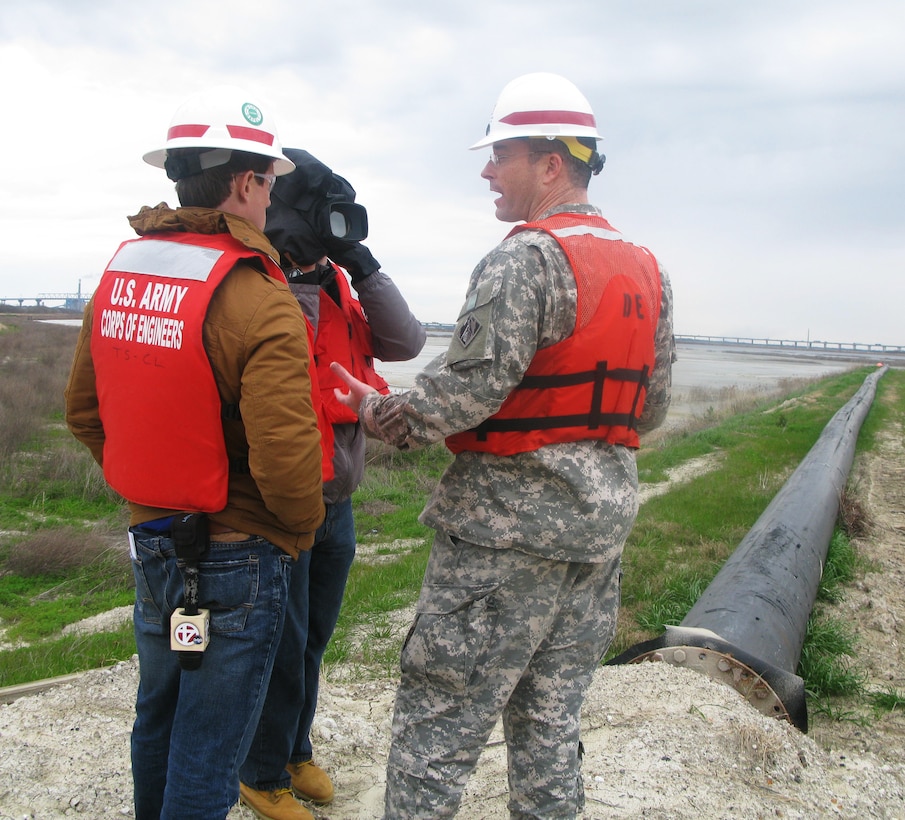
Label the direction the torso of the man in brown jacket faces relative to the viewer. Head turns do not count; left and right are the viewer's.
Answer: facing away from the viewer and to the right of the viewer

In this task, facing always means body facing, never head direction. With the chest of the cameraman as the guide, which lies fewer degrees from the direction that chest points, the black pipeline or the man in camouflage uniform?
the man in camouflage uniform

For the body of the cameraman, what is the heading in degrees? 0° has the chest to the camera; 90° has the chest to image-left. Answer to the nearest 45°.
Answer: approximately 315°

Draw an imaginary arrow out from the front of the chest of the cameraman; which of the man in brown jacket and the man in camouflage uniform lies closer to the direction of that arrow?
the man in camouflage uniform

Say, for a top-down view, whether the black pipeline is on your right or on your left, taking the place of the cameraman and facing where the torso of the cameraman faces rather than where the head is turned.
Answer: on your left

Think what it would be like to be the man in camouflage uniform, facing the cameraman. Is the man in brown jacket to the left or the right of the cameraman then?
left

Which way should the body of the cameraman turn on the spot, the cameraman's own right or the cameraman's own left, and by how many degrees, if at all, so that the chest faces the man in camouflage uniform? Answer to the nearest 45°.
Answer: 0° — they already face them

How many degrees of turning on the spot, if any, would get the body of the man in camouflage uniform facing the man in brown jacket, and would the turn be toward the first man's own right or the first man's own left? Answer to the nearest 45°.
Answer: approximately 45° to the first man's own left

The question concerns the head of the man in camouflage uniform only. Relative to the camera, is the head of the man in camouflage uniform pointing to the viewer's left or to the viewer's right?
to the viewer's left

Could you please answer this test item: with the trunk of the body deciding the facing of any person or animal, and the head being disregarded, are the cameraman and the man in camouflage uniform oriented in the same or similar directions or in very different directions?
very different directions

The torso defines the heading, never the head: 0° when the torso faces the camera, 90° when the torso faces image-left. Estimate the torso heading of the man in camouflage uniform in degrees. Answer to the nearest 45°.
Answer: approximately 135°

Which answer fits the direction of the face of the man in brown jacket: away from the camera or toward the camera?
away from the camera

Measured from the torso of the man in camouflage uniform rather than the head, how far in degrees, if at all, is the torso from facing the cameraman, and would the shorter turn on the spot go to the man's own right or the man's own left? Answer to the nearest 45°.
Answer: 0° — they already face them
